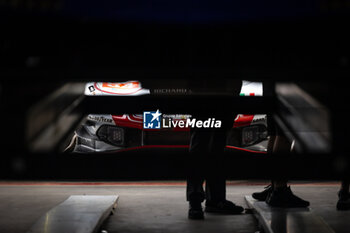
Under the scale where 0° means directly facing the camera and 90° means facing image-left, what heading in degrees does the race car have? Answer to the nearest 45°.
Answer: approximately 0°
